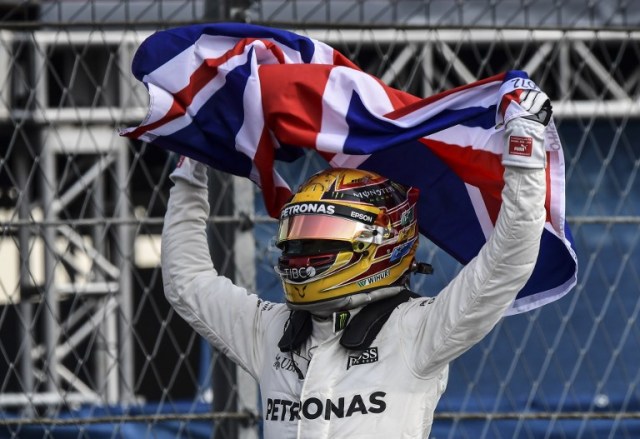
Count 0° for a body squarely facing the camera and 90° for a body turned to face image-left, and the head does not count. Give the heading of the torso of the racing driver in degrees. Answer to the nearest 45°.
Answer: approximately 45°
